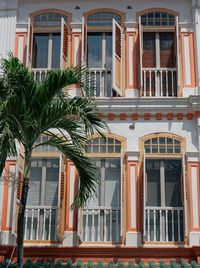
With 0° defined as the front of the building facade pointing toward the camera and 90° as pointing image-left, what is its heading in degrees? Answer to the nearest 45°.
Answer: approximately 0°
